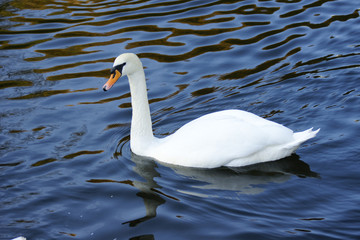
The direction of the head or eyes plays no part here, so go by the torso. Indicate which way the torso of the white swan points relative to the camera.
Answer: to the viewer's left
